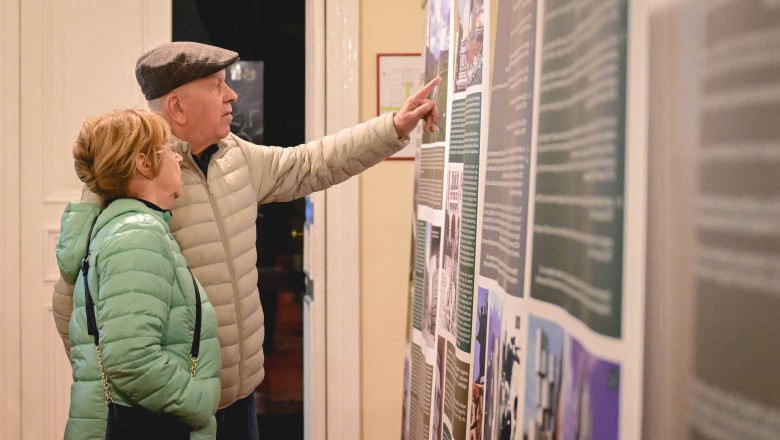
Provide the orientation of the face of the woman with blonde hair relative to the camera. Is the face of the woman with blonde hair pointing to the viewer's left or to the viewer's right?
to the viewer's right

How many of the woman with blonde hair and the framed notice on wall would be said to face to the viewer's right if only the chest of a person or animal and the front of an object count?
1

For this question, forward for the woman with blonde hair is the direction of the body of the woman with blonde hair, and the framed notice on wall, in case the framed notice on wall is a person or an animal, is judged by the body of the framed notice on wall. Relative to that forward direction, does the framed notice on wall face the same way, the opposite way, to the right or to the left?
to the right

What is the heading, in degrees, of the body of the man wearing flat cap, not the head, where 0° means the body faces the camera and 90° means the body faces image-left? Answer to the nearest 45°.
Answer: approximately 315°

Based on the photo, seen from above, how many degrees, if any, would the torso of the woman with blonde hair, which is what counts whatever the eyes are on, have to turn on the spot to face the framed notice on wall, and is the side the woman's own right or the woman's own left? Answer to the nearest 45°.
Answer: approximately 45° to the woman's own left

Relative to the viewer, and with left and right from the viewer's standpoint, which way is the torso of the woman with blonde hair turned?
facing to the right of the viewer

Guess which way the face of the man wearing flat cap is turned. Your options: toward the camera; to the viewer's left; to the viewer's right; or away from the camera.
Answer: to the viewer's right

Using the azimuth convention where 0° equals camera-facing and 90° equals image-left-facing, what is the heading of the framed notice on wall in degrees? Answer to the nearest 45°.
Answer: approximately 0°
